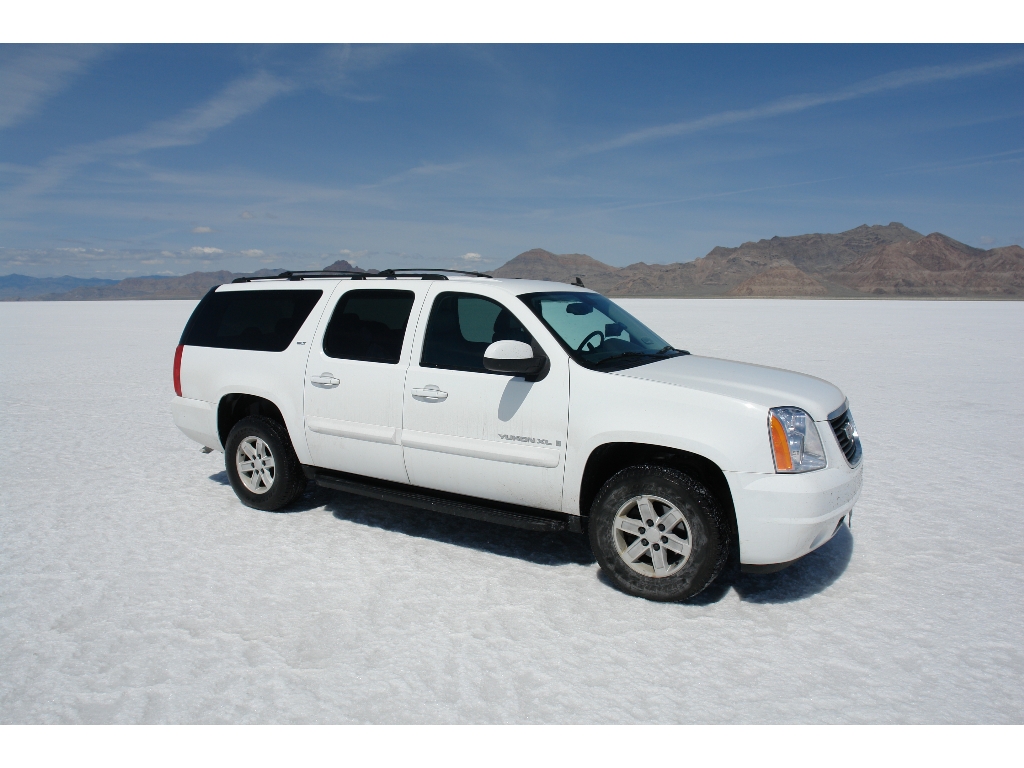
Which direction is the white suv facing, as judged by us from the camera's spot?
facing the viewer and to the right of the viewer
